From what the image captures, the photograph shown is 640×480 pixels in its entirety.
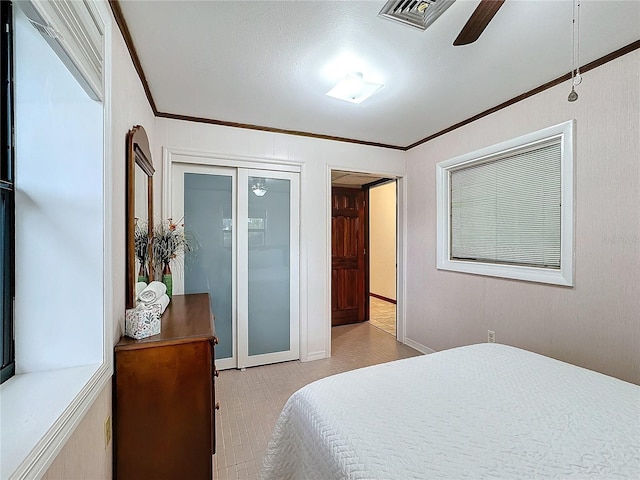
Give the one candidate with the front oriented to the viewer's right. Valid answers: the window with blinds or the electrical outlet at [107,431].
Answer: the electrical outlet

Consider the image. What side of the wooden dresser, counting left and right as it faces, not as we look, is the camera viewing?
right

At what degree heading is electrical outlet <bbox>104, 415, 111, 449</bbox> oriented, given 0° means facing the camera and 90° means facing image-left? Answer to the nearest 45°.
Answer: approximately 270°

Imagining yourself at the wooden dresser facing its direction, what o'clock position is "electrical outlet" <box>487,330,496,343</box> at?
The electrical outlet is roughly at 12 o'clock from the wooden dresser.

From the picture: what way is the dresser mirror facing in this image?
to the viewer's right

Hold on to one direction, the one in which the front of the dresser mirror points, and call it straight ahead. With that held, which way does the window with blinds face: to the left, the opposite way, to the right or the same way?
the opposite way
